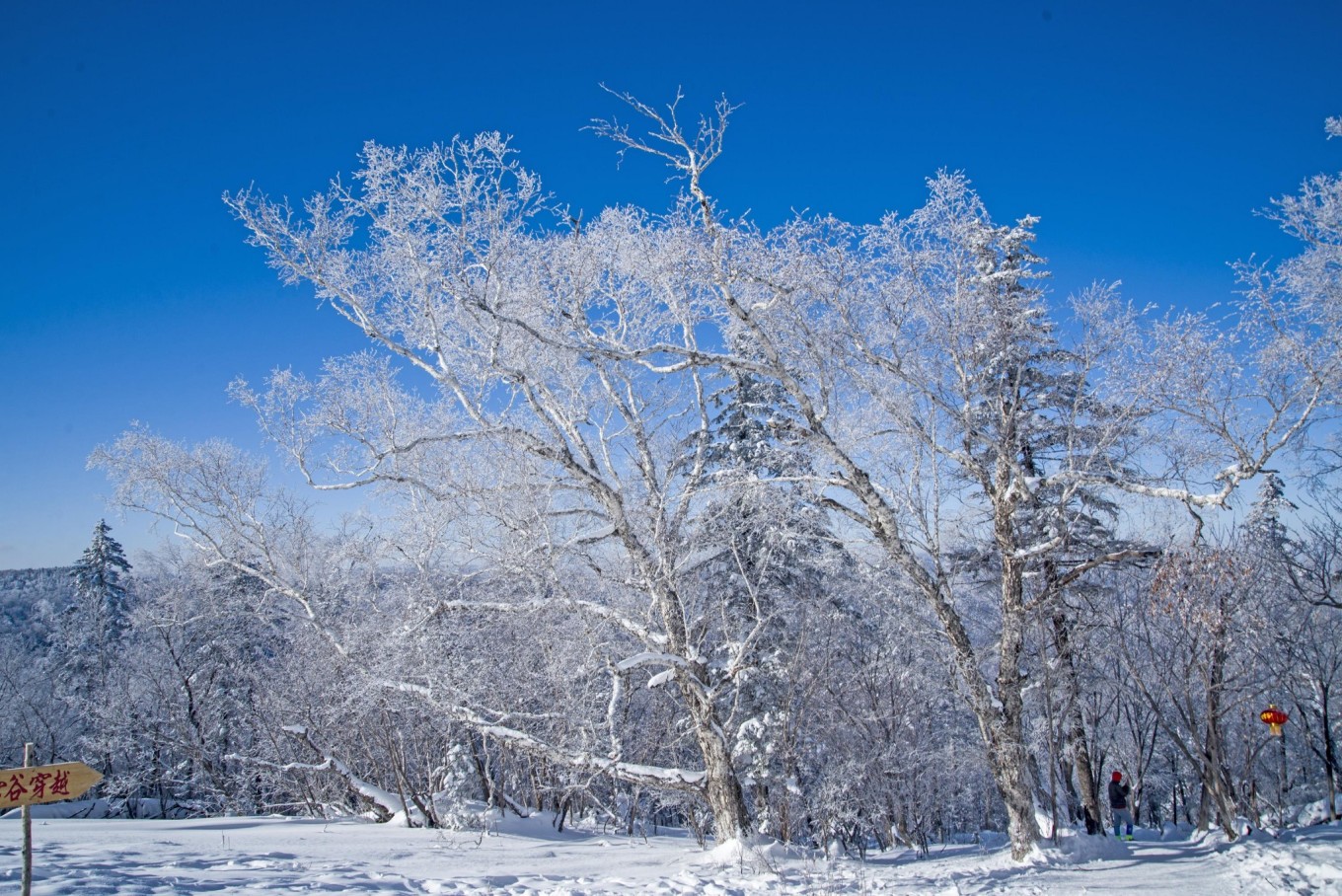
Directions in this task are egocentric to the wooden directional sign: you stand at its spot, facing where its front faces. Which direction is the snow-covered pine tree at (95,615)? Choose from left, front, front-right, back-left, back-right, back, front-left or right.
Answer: back

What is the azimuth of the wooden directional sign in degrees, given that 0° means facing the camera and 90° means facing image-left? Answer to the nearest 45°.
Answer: approximately 0°
